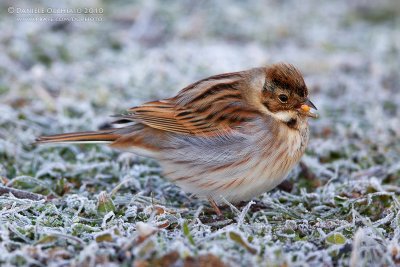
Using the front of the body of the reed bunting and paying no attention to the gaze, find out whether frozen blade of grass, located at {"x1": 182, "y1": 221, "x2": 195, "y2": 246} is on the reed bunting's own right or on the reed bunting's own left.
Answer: on the reed bunting's own right

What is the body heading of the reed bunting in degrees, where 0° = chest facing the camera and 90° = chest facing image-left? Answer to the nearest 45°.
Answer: approximately 270°
